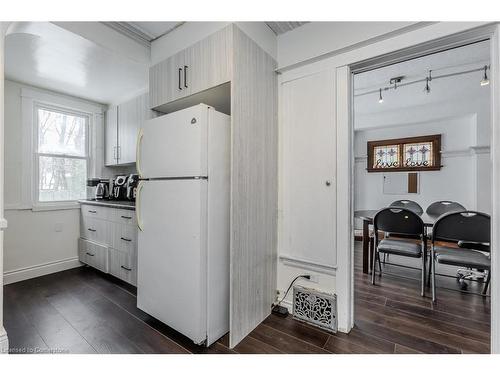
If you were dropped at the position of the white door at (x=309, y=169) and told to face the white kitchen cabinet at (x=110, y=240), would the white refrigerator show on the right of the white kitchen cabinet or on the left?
left

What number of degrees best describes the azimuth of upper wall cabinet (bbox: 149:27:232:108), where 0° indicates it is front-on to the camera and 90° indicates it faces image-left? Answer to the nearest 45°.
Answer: approximately 45°

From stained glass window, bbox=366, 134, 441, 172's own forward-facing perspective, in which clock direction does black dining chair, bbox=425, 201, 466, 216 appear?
The black dining chair is roughly at 10 o'clock from the stained glass window.

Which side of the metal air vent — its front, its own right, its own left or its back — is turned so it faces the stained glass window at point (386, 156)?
back

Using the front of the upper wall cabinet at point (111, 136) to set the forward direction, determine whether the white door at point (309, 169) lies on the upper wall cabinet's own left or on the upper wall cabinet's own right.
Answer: on the upper wall cabinet's own left

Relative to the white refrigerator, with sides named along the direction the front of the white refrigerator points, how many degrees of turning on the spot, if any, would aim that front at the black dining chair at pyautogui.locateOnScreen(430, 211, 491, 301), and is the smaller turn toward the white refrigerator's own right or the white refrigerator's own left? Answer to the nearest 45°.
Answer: approximately 135° to the white refrigerator's own left

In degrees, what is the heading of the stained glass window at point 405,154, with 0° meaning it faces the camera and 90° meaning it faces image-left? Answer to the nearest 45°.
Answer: approximately 45°

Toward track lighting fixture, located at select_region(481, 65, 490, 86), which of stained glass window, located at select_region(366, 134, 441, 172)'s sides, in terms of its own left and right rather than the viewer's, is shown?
front

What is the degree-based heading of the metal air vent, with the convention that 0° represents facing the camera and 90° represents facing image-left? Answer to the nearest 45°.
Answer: approximately 45°

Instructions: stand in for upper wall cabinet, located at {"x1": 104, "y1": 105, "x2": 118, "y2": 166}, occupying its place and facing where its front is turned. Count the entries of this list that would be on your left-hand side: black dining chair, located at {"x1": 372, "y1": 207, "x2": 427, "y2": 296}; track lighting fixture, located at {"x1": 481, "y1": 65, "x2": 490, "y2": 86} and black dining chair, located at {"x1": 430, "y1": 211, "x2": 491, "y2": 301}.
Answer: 3

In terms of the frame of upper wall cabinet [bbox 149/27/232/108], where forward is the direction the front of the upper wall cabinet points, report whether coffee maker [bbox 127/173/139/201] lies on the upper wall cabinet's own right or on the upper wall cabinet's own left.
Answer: on the upper wall cabinet's own right
